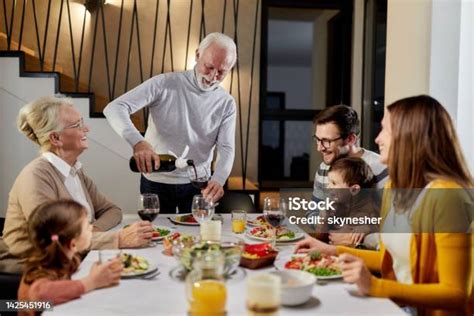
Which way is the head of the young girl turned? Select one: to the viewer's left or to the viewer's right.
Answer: to the viewer's right

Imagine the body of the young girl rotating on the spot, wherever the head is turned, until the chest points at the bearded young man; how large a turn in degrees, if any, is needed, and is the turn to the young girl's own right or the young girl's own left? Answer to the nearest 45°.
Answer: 0° — they already face them

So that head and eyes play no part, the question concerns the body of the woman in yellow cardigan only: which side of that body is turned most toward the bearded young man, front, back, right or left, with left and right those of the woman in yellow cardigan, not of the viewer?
right

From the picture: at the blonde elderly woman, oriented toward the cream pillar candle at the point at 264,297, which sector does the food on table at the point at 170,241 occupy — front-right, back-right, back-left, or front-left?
front-left

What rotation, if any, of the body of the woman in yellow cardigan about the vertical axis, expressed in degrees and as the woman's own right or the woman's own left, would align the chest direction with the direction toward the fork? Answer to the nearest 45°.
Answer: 0° — they already face it

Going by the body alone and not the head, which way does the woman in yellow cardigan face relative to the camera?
to the viewer's left

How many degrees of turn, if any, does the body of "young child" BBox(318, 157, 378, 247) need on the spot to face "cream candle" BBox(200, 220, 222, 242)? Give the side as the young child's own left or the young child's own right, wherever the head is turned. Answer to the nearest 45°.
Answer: approximately 45° to the young child's own left

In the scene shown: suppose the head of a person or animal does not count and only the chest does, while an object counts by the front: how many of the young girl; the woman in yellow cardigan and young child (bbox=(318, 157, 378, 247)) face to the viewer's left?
2

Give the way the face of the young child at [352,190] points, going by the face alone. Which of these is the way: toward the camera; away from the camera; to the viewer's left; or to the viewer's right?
to the viewer's left

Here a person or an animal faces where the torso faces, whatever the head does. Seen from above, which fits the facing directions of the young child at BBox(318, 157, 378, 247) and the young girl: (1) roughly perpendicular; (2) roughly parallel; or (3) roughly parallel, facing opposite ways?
roughly parallel, facing opposite ways

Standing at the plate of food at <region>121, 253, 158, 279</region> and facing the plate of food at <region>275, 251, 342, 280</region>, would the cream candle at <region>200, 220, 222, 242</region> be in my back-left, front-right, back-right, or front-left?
front-left

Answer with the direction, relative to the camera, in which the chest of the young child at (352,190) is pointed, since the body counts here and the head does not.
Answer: to the viewer's left

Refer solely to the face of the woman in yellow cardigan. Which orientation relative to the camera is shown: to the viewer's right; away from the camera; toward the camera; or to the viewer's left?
to the viewer's left
